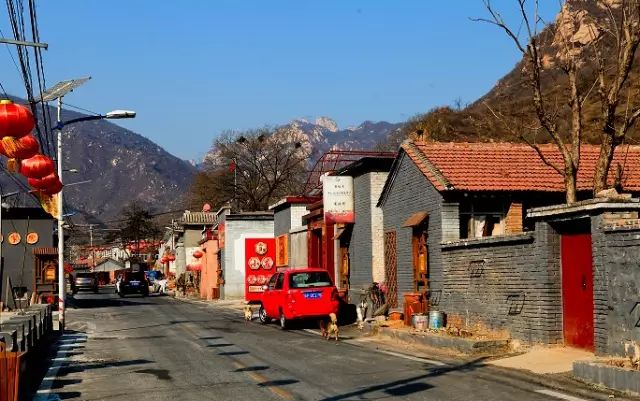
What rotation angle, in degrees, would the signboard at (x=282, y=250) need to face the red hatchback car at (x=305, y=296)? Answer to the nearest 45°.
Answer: approximately 45° to its left

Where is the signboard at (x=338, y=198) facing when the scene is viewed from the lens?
facing the viewer

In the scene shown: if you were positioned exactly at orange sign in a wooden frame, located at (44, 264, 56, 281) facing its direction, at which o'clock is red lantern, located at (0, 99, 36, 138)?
The red lantern is roughly at 12 o'clock from the orange sign in a wooden frame.

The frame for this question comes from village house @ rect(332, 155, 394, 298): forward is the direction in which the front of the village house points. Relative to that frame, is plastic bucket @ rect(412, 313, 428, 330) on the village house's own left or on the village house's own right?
on the village house's own left

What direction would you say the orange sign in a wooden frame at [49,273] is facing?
toward the camera

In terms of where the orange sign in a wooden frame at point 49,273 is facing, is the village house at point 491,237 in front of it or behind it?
in front

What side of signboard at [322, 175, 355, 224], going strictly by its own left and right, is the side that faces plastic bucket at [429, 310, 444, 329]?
front

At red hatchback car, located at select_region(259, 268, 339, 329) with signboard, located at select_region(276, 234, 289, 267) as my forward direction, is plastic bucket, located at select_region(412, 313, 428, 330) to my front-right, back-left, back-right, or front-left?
back-right

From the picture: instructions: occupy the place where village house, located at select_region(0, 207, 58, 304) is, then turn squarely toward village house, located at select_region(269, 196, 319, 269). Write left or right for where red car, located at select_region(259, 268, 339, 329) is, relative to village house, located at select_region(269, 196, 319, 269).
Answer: right

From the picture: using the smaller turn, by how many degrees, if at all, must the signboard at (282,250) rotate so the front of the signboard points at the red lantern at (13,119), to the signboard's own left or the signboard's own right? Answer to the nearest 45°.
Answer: approximately 45° to the signboard's own left

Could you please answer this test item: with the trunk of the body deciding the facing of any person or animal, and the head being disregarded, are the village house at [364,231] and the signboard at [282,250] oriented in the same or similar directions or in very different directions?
same or similar directions

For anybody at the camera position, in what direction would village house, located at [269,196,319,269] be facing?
facing the viewer and to the left of the viewer

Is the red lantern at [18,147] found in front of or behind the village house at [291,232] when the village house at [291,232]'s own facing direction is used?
in front

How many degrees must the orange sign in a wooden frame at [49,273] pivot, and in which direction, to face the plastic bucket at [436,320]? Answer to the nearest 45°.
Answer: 0° — it already faces it
